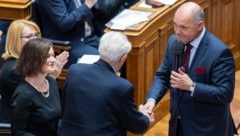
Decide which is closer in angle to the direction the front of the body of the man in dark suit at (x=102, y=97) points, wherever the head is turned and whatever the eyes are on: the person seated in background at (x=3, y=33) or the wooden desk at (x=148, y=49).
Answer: the wooden desk

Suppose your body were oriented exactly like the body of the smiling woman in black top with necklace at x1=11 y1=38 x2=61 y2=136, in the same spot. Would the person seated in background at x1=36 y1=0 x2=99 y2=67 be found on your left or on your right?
on your left

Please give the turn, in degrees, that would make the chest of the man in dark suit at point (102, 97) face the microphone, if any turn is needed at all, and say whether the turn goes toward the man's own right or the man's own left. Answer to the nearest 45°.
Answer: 0° — they already face it

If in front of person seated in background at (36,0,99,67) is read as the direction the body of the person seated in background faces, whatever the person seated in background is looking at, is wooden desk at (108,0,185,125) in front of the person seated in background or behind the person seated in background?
in front

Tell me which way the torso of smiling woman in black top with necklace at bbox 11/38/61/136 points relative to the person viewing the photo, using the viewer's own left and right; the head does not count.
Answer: facing the viewer and to the right of the viewer

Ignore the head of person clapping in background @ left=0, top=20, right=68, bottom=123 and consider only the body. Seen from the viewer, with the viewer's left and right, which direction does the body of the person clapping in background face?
facing to the right of the viewer

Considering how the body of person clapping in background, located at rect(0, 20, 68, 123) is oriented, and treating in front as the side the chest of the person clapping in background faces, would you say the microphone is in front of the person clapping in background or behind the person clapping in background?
in front

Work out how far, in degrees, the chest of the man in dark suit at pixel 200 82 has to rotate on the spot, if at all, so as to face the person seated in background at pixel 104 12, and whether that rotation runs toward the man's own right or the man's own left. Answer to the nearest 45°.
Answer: approximately 90° to the man's own right

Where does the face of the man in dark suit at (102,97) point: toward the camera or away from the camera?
away from the camera

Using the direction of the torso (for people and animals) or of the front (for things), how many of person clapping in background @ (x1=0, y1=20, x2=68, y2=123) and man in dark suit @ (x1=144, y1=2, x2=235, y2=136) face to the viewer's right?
1

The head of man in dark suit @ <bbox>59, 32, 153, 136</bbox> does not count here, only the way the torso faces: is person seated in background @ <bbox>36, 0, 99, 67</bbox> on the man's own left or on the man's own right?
on the man's own left
